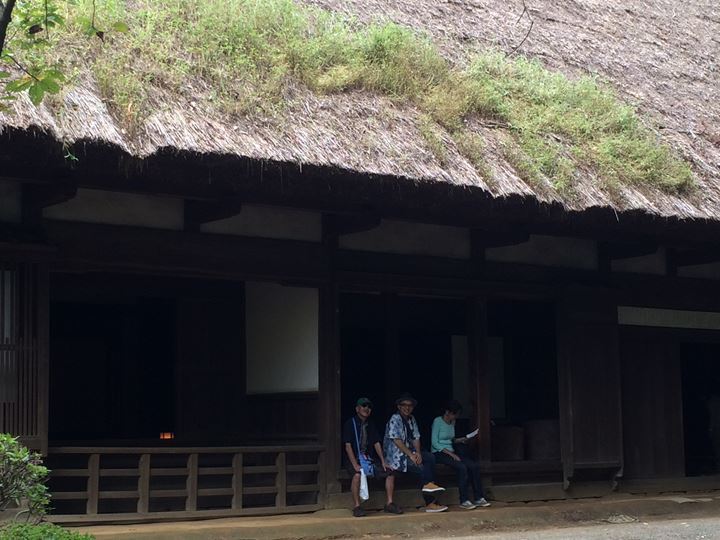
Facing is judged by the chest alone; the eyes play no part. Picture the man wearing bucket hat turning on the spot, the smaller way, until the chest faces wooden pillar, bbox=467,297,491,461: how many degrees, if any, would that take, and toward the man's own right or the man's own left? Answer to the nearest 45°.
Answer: approximately 90° to the man's own left

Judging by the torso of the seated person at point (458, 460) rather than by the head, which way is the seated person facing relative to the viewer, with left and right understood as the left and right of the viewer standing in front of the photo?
facing the viewer and to the right of the viewer

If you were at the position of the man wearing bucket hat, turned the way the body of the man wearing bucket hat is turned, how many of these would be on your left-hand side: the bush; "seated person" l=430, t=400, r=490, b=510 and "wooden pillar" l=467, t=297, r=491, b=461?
2

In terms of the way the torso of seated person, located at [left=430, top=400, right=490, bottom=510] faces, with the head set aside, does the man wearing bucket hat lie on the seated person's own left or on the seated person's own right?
on the seated person's own right

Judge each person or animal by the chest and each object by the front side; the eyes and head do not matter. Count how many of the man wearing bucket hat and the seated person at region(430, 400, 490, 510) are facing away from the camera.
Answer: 0

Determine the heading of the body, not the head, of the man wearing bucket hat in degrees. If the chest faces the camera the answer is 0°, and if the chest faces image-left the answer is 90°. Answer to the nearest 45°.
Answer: approximately 315°

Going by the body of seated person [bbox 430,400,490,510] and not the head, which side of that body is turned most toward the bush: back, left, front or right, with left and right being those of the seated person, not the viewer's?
right

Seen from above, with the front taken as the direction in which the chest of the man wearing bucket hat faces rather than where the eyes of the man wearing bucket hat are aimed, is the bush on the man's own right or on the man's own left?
on the man's own right

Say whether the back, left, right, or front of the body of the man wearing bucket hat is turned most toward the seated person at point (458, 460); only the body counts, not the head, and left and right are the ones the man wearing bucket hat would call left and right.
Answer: left
